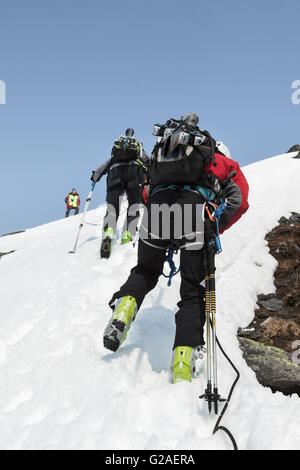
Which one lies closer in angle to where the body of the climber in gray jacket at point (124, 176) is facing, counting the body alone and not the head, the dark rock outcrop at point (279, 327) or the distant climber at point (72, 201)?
the distant climber

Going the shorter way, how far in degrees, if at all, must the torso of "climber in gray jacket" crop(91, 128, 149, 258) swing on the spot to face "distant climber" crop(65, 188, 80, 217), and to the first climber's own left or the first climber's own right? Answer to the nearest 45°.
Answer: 0° — they already face them

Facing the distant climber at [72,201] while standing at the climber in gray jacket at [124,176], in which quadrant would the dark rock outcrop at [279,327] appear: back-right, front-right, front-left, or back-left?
back-right

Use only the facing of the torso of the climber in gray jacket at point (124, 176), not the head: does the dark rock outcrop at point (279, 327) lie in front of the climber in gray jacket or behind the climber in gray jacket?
behind

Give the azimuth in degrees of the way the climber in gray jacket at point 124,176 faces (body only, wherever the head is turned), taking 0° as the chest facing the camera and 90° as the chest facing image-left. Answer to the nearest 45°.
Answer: approximately 180°
